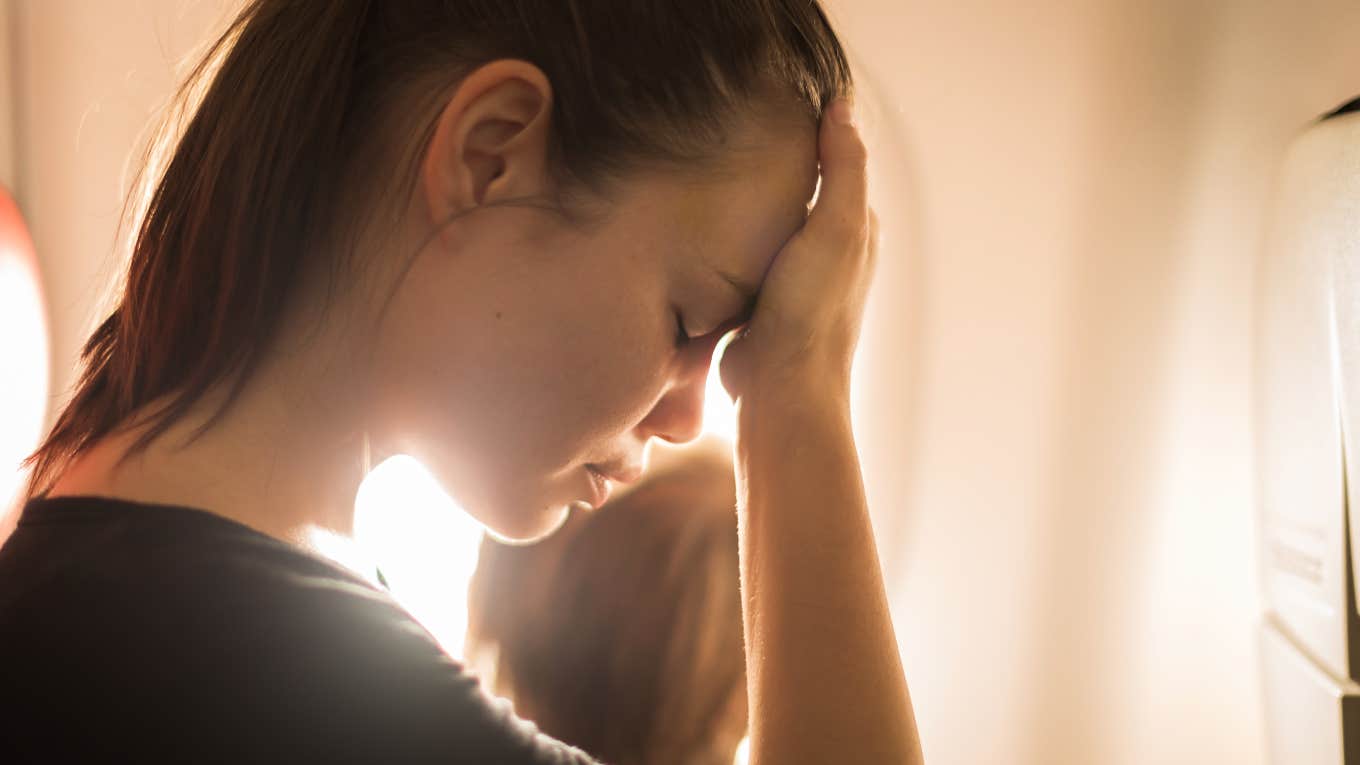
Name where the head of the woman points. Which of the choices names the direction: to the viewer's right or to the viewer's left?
to the viewer's right

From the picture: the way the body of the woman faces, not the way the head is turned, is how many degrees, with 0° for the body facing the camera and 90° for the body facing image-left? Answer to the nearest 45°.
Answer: approximately 270°
